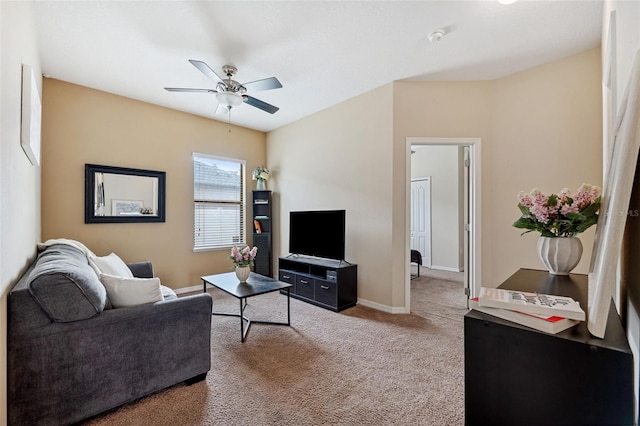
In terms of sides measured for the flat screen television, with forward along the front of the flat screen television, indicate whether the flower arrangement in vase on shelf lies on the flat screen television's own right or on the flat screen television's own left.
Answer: on the flat screen television's own right

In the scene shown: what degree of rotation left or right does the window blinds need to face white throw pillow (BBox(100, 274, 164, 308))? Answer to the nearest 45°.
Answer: approximately 45° to its right

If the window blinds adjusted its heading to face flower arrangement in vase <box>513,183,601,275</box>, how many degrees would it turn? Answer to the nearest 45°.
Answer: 0° — it already faces it

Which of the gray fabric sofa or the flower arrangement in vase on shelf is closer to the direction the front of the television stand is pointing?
the gray fabric sofa

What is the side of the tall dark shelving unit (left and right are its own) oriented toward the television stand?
left

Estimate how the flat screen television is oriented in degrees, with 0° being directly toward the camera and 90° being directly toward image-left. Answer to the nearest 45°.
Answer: approximately 45°

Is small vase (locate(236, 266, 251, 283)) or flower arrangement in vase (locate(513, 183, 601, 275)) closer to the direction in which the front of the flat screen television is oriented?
the small vase

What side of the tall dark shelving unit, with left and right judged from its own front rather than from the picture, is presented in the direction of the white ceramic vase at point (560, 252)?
front

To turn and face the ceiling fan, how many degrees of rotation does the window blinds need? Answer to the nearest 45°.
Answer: approximately 45° to its right

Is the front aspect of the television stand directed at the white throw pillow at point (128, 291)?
yes

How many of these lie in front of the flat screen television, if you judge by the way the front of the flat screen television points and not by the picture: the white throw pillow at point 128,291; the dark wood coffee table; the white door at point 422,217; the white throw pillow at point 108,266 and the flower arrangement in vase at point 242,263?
4

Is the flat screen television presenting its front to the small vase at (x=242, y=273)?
yes

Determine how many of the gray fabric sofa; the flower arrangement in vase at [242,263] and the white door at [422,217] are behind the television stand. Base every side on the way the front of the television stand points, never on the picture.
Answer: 1
